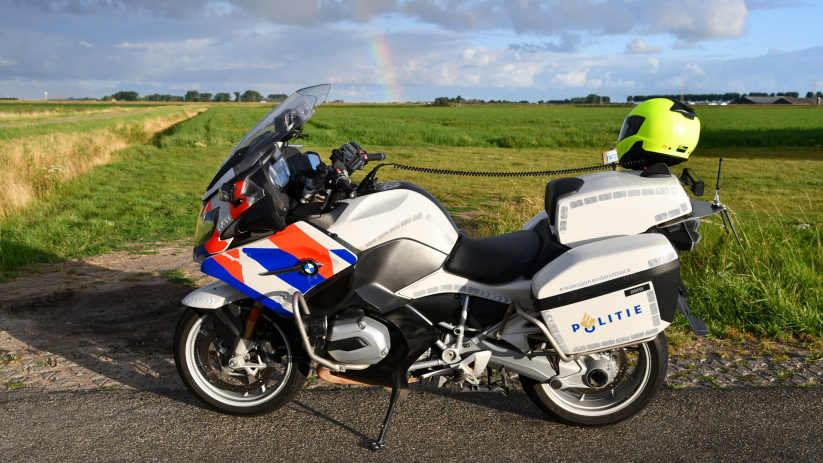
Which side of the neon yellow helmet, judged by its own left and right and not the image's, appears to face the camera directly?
left

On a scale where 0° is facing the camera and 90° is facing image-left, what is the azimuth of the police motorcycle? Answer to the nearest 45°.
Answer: approximately 90°
